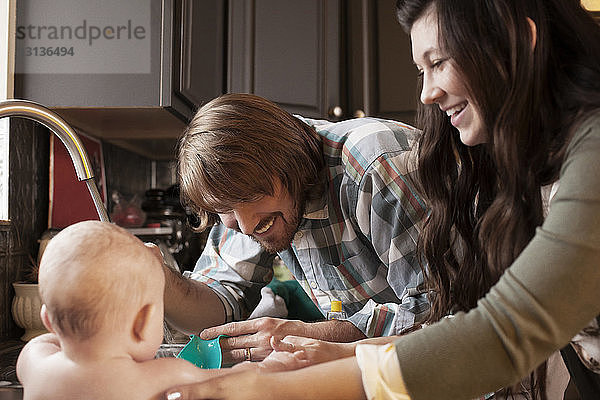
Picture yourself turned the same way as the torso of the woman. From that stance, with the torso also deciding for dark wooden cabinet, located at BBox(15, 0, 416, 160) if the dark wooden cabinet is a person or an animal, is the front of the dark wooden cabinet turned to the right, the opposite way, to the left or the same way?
to the left

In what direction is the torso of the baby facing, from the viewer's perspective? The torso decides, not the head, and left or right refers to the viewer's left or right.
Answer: facing away from the viewer and to the right of the viewer

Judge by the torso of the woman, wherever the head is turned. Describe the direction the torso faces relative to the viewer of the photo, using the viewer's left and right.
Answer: facing to the left of the viewer

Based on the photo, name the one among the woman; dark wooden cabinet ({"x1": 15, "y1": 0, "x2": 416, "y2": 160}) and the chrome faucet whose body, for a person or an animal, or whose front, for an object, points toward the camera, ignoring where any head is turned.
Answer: the dark wooden cabinet

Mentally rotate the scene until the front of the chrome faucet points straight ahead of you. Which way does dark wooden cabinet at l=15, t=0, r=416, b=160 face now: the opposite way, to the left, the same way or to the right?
to the right

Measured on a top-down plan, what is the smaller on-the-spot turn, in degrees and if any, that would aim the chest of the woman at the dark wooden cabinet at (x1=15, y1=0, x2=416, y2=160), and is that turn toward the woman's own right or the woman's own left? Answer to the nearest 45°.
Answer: approximately 90° to the woman's own right

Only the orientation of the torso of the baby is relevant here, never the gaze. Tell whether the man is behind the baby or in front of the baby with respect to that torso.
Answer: in front

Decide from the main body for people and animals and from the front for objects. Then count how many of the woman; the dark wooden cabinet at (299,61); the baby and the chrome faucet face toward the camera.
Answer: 1

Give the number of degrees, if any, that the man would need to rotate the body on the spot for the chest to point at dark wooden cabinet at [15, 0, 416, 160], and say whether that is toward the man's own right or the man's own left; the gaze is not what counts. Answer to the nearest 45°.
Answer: approximately 135° to the man's own right

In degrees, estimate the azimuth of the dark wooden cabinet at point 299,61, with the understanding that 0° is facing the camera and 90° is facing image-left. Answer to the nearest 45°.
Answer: approximately 0°

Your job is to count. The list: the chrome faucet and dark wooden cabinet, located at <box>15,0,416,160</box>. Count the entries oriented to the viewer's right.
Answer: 1

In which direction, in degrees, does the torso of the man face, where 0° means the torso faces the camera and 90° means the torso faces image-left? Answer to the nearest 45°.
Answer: approximately 45°

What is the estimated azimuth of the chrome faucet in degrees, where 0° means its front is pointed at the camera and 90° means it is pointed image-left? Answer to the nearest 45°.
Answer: approximately 270°
